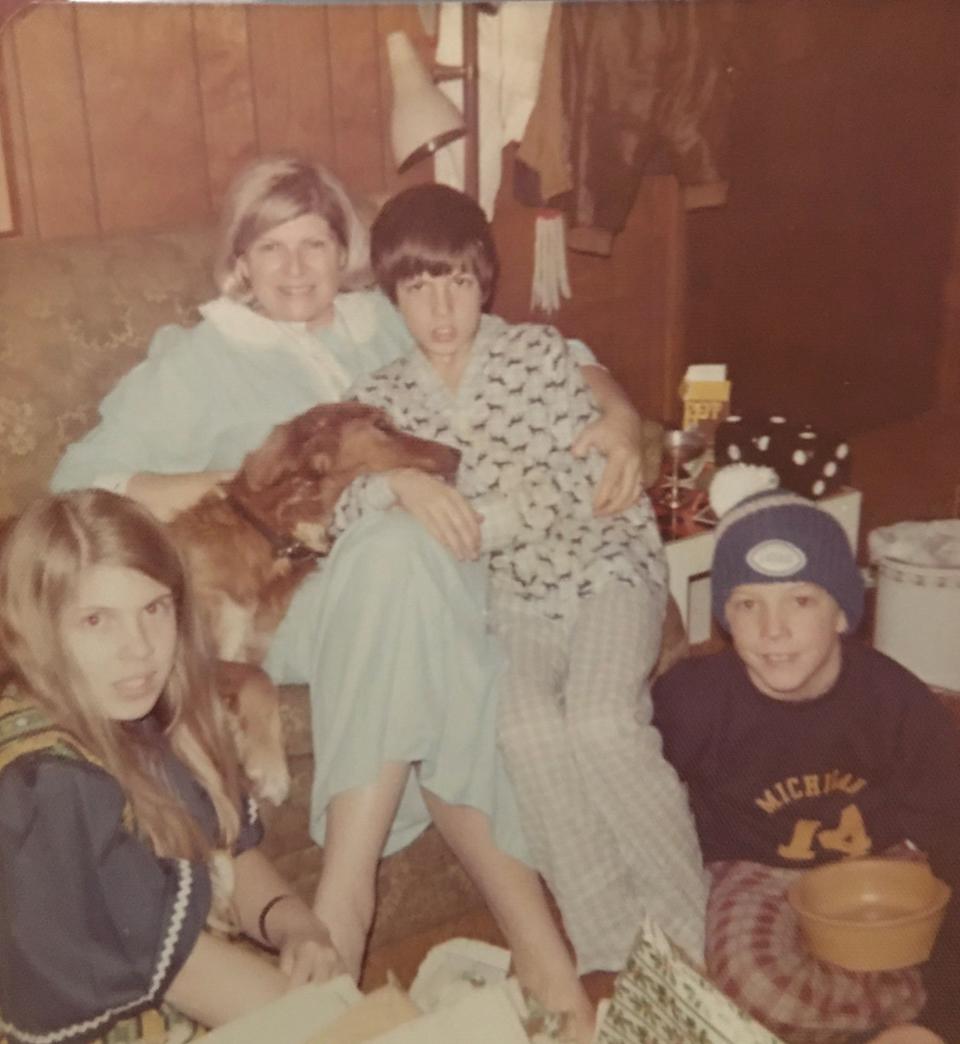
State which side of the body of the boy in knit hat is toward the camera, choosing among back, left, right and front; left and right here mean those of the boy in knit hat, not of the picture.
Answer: front

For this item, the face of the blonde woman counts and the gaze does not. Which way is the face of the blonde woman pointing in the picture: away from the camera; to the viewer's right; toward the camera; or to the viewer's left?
toward the camera

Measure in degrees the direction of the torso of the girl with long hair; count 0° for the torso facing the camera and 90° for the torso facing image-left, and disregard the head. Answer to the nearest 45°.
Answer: approximately 315°

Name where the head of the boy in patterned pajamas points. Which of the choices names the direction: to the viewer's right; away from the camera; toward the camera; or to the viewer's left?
toward the camera

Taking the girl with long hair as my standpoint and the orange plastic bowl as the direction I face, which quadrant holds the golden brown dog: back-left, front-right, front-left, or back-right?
front-left

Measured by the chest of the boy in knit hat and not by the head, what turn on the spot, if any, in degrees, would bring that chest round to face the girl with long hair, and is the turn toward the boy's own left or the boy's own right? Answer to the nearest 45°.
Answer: approximately 45° to the boy's own right
